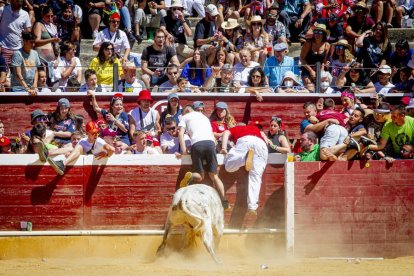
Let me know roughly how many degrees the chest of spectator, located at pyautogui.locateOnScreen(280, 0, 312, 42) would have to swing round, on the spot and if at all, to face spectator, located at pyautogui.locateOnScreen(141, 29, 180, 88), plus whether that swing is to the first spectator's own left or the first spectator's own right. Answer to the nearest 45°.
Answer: approximately 45° to the first spectator's own right

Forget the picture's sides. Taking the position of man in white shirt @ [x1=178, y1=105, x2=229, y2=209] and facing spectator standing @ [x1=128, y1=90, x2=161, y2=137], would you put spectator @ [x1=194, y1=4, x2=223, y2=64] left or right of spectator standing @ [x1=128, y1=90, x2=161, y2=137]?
right

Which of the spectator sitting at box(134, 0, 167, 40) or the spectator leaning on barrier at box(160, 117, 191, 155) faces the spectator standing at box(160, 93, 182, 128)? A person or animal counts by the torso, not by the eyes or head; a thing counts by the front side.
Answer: the spectator sitting at box(134, 0, 167, 40)

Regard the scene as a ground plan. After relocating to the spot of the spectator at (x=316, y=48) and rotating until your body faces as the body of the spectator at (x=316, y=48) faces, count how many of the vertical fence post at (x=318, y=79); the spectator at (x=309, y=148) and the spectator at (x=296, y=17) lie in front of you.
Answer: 2

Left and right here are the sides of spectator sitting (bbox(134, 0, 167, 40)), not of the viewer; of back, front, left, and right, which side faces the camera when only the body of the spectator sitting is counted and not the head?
front

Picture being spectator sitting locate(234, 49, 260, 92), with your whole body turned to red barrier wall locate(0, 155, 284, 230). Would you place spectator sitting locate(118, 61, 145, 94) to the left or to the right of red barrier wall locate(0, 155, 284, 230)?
right

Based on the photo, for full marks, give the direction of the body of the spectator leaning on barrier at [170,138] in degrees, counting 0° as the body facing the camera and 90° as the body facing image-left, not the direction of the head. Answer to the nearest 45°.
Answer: approximately 0°

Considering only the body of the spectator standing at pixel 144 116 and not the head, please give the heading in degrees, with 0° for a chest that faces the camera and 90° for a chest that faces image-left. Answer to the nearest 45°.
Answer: approximately 0°
